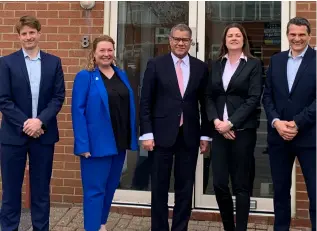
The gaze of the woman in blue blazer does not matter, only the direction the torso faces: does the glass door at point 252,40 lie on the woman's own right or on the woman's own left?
on the woman's own left

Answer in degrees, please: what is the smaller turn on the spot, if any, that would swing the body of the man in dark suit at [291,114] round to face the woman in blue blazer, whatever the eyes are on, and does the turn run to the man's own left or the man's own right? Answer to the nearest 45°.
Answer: approximately 90° to the man's own right

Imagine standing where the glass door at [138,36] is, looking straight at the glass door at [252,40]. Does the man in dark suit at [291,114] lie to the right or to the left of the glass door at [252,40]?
right

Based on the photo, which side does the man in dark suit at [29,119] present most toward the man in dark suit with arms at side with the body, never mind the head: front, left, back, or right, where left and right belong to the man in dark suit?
left

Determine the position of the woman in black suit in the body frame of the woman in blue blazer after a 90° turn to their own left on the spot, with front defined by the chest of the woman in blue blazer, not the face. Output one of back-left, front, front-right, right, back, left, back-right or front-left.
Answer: front-right

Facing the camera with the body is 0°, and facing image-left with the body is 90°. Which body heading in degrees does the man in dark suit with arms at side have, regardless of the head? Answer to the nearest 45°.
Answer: approximately 0°

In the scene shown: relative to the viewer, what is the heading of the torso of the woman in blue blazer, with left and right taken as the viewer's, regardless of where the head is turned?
facing the viewer and to the right of the viewer

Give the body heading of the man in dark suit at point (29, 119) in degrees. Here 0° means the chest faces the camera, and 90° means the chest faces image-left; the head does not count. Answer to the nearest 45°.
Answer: approximately 0°
